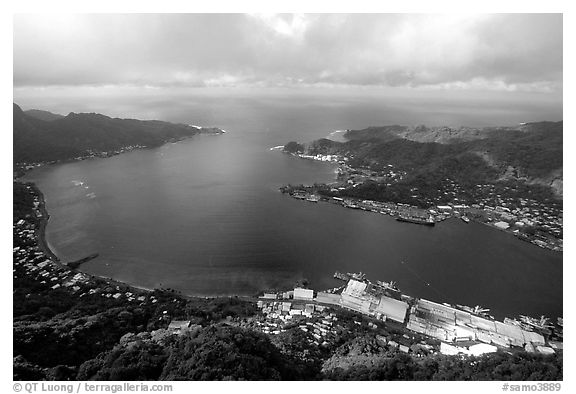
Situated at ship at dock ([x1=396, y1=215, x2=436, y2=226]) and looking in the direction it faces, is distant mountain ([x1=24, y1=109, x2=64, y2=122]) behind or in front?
in front

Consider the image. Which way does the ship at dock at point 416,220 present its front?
to the viewer's left

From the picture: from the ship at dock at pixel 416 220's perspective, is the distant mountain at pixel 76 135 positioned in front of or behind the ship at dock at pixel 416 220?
in front

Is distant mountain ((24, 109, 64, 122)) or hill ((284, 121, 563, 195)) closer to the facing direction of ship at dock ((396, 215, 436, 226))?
the distant mountain

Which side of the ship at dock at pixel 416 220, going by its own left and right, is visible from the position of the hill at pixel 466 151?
right
